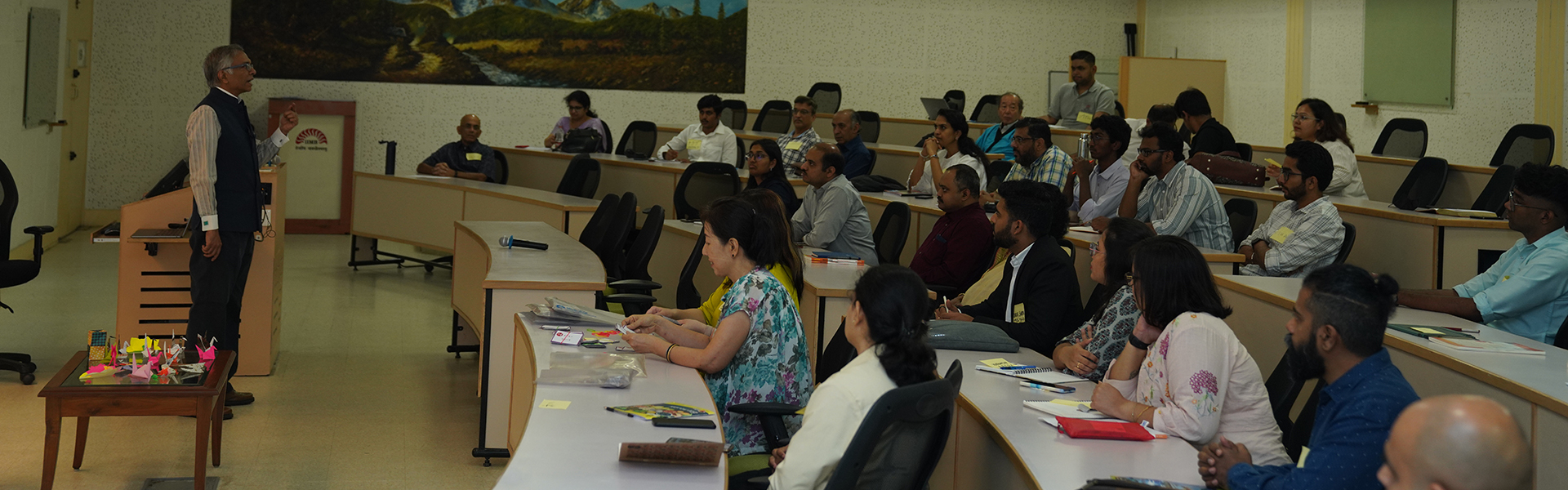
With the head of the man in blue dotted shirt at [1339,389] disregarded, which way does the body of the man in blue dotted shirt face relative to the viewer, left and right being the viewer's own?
facing to the left of the viewer

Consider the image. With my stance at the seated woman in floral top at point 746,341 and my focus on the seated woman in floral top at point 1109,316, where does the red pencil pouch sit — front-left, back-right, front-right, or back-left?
front-right

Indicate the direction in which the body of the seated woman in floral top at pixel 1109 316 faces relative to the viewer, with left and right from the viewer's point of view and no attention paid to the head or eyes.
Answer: facing to the left of the viewer

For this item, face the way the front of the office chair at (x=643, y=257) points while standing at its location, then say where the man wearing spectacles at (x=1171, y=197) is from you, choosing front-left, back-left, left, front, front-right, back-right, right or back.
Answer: back

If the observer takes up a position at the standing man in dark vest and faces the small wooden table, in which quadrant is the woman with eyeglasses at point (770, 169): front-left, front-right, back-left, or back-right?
back-left

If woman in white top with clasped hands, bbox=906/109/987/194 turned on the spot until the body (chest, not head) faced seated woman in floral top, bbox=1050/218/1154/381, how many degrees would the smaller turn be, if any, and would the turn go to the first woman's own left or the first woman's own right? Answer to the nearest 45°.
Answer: approximately 45° to the first woman's own left

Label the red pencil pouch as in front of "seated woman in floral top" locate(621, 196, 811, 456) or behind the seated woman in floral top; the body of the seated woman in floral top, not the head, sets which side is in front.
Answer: behind

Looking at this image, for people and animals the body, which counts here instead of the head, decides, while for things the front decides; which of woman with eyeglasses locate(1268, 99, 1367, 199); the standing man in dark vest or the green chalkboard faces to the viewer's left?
the woman with eyeglasses

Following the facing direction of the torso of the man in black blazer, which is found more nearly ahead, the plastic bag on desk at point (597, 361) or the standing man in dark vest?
the standing man in dark vest

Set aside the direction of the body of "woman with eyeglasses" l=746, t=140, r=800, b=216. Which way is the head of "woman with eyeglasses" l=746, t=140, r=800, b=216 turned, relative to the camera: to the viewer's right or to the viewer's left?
to the viewer's left

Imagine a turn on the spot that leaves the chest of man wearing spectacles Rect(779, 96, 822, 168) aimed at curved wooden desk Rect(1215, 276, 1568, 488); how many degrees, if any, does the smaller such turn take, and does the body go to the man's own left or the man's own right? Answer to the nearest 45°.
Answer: approximately 45° to the man's own left

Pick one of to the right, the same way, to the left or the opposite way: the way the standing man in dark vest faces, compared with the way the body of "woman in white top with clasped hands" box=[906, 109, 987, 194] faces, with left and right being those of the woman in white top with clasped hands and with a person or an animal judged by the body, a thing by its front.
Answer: the opposite way

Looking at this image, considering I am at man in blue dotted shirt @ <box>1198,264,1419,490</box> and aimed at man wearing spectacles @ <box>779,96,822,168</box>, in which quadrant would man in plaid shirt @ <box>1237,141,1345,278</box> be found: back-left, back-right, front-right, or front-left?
front-right

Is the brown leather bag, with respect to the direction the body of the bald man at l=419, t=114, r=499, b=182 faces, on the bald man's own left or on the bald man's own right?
on the bald man's own left

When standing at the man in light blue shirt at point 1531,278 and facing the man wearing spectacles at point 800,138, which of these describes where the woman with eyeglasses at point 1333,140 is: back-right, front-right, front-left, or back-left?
front-right
